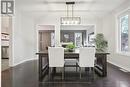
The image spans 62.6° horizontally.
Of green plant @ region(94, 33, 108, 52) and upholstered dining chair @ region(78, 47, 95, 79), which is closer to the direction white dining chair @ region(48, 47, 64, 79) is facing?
the green plant

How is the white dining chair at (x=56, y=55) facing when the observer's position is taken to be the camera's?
facing away from the viewer

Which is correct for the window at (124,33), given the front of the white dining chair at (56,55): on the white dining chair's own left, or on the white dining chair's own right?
on the white dining chair's own right

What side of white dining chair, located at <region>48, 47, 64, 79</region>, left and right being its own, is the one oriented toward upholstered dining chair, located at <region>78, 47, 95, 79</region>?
right
